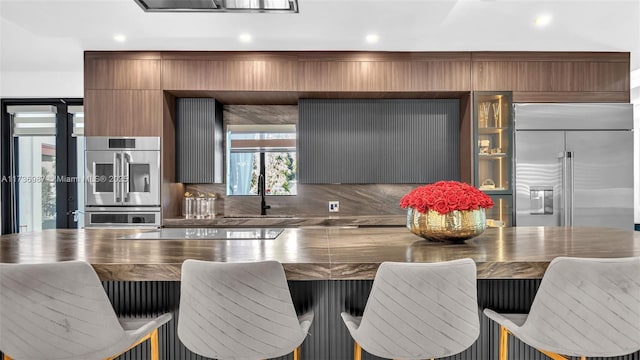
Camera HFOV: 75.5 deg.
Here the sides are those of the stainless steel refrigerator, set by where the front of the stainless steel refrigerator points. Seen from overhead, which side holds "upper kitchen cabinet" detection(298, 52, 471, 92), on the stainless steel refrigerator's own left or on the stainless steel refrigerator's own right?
on the stainless steel refrigerator's own right

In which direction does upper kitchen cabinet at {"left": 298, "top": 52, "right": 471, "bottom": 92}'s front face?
toward the camera

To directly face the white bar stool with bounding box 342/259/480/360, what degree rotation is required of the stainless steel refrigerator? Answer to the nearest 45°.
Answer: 0° — it already faces it

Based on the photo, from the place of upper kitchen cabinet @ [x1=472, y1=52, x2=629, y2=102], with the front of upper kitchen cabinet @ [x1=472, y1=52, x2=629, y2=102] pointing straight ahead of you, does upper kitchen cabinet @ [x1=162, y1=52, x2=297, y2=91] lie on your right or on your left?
on your right

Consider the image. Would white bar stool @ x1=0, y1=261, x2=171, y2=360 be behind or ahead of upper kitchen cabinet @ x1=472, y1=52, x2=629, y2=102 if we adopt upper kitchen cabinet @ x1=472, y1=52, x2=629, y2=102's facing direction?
ahead

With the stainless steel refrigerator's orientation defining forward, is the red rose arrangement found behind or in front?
in front

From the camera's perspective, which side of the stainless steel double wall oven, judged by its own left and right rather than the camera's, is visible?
front

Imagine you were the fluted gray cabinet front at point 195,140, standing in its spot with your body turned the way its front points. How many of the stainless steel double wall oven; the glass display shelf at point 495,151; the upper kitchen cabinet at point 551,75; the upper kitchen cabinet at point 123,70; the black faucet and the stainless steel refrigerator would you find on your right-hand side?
2

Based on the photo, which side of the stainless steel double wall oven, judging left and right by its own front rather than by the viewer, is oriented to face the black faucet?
left

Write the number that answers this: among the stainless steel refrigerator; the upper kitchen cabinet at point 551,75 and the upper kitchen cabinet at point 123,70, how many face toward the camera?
3

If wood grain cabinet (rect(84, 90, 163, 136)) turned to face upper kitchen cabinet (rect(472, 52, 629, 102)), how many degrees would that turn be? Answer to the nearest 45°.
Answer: approximately 45° to its left

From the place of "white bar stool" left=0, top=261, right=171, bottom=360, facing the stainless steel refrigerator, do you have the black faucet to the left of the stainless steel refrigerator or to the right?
left

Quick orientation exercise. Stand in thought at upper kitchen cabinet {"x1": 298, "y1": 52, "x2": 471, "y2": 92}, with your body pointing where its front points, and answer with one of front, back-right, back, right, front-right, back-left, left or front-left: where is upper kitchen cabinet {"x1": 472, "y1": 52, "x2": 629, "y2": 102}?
left

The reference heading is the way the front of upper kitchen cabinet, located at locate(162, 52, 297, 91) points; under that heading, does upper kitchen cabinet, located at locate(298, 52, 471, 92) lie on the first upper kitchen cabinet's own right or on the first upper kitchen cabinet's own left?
on the first upper kitchen cabinet's own left
